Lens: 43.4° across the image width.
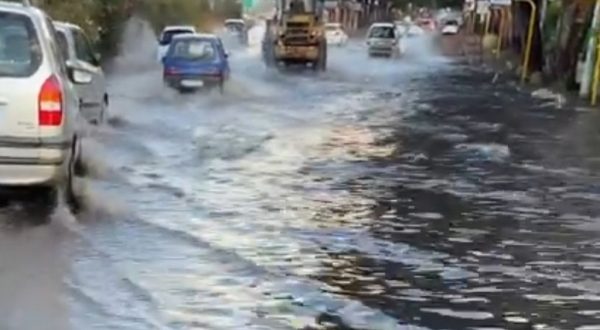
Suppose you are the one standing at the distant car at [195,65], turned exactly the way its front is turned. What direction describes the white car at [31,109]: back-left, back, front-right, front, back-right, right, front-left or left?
back

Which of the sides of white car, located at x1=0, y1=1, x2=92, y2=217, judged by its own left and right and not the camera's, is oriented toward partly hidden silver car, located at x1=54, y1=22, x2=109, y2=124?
front

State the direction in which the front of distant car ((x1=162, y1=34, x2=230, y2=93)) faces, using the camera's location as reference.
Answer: facing away from the viewer

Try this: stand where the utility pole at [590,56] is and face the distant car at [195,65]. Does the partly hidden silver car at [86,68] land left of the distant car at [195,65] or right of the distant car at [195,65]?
left

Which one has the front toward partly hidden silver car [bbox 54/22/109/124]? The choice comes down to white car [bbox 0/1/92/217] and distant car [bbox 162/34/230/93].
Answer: the white car

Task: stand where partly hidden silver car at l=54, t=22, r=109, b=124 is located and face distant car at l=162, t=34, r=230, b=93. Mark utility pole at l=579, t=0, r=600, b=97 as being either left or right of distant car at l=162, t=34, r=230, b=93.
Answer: right

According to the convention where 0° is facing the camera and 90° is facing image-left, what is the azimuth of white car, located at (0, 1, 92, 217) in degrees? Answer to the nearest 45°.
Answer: approximately 180°

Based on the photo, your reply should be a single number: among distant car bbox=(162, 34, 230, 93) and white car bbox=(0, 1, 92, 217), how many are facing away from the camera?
2

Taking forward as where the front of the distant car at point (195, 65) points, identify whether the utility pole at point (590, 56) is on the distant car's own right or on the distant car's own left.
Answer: on the distant car's own right

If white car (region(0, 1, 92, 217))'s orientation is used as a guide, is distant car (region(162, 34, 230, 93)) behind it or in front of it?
in front
